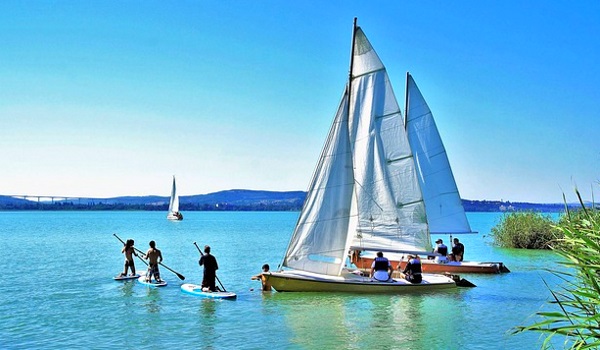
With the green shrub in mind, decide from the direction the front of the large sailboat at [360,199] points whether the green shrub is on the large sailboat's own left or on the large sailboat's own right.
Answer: on the large sailboat's own right

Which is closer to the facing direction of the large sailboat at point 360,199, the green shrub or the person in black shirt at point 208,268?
the person in black shirt

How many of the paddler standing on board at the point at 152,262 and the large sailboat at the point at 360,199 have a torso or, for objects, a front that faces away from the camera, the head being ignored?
1

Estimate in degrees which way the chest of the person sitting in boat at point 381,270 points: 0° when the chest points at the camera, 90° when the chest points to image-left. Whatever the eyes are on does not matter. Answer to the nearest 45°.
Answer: approximately 180°

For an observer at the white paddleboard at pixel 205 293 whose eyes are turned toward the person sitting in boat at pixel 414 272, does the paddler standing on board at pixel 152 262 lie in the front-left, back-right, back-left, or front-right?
back-left

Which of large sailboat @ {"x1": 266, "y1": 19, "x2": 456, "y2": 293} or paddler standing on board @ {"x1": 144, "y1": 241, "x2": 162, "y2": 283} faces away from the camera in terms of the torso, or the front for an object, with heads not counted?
the paddler standing on board

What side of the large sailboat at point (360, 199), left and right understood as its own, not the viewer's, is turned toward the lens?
left

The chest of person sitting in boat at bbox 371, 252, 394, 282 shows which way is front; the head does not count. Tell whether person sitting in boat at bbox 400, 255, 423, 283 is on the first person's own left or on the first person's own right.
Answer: on the first person's own right

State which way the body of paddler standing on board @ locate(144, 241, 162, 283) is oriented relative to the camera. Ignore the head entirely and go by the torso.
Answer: away from the camera

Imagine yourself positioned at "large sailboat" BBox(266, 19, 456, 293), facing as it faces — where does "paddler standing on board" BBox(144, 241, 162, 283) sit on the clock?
The paddler standing on board is roughly at 12 o'clock from the large sailboat.
